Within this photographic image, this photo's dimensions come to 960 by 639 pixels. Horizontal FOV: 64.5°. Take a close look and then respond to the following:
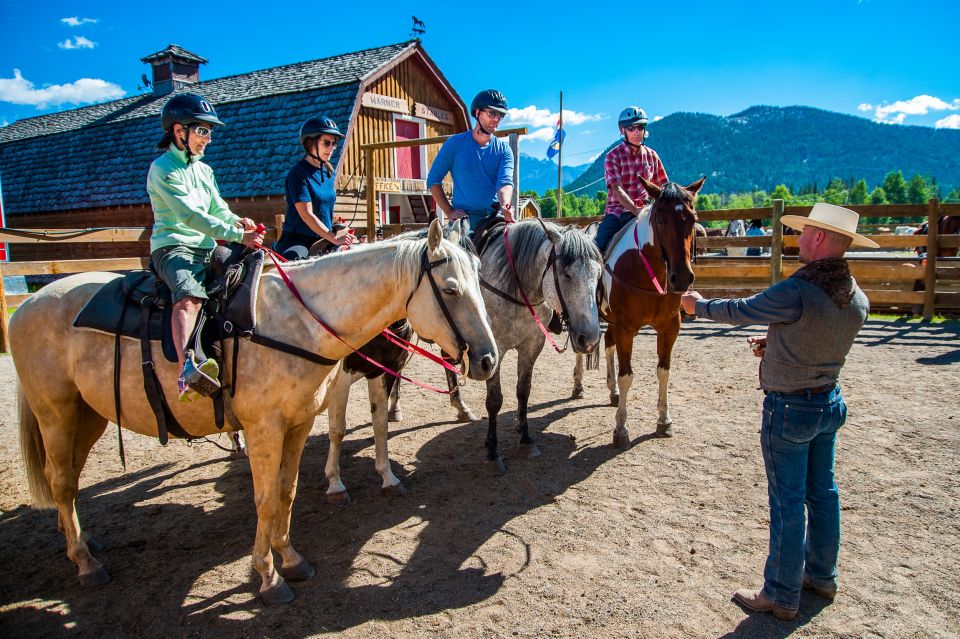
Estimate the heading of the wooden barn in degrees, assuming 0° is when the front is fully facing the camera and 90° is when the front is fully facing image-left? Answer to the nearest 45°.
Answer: approximately 315°

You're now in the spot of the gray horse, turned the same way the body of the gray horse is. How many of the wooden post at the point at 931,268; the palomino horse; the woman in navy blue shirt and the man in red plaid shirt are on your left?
2

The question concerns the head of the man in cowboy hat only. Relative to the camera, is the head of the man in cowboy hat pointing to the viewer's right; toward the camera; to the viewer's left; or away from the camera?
to the viewer's left

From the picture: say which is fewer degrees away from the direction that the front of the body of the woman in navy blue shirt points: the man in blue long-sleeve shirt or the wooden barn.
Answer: the man in blue long-sleeve shirt

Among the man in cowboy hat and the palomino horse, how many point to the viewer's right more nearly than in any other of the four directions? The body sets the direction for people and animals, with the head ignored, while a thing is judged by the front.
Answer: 1

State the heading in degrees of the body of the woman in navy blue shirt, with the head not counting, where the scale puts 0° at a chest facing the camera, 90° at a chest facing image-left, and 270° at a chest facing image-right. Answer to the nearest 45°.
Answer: approximately 315°

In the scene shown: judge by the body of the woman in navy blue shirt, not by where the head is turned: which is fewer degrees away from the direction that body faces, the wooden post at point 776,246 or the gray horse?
the gray horse

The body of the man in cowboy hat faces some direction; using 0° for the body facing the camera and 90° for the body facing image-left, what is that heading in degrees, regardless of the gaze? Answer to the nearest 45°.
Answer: approximately 135°

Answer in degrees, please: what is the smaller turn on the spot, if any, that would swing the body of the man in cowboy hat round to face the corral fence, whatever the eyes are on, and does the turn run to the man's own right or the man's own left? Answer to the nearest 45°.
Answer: approximately 45° to the man's own right

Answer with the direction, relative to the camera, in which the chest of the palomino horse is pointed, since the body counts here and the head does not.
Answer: to the viewer's right
